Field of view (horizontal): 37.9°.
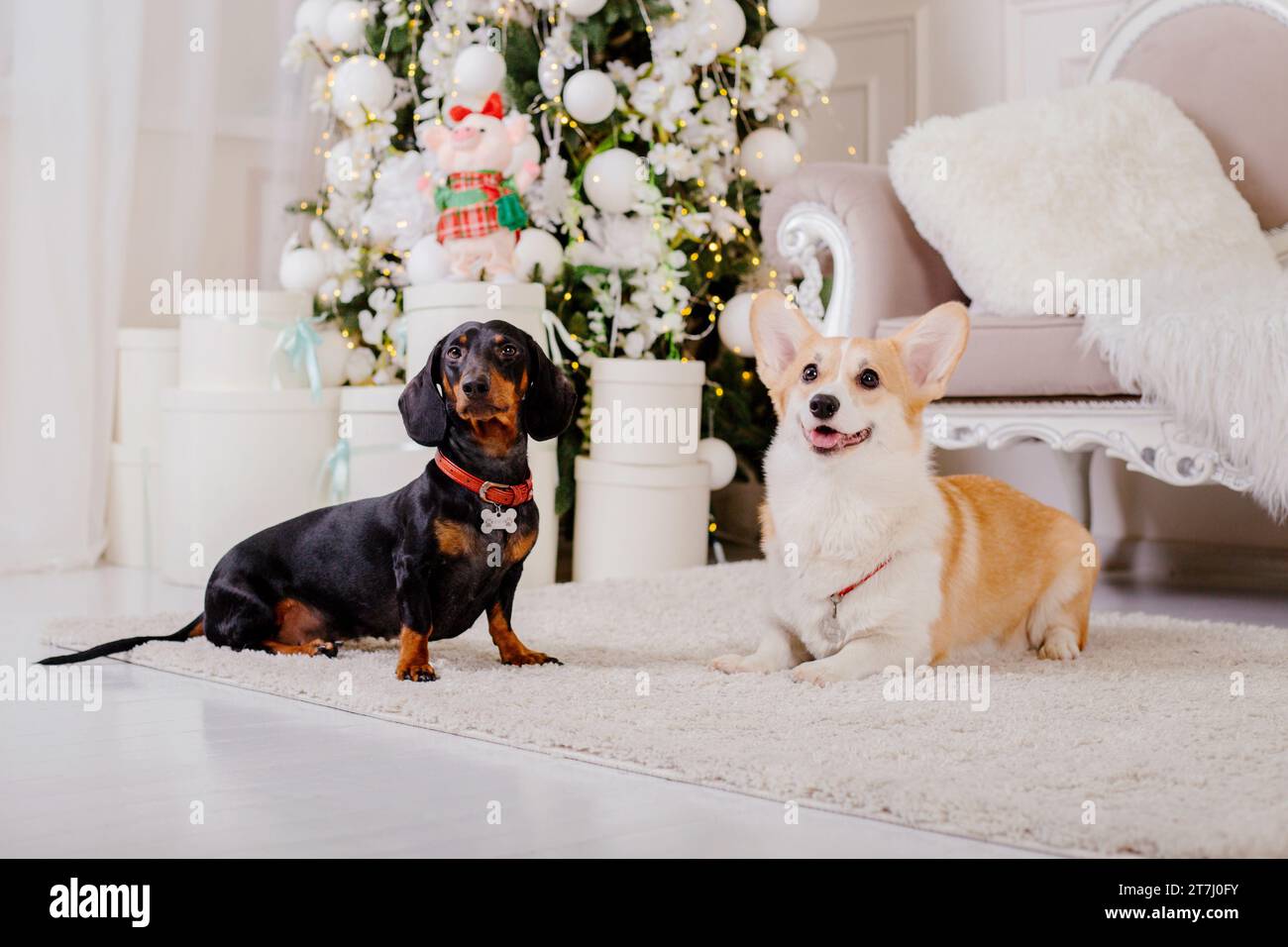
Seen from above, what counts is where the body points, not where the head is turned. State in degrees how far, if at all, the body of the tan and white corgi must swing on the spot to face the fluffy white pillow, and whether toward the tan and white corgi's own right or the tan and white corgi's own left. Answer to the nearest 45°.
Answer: approximately 135° to the tan and white corgi's own right

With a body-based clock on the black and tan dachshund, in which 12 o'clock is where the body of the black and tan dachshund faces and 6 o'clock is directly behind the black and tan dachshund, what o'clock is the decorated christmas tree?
The decorated christmas tree is roughly at 8 o'clock from the black and tan dachshund.

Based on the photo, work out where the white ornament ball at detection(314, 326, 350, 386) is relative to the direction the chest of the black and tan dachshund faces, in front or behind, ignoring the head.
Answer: behind

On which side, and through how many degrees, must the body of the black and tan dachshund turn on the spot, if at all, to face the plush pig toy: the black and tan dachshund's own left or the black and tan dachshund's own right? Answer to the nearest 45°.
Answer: approximately 135° to the black and tan dachshund's own left

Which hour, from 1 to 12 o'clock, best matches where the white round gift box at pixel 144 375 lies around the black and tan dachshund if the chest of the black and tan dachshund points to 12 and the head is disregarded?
The white round gift box is roughly at 7 o'clock from the black and tan dachshund.

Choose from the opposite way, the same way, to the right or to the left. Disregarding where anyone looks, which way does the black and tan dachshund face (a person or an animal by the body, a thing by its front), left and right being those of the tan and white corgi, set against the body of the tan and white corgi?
to the left

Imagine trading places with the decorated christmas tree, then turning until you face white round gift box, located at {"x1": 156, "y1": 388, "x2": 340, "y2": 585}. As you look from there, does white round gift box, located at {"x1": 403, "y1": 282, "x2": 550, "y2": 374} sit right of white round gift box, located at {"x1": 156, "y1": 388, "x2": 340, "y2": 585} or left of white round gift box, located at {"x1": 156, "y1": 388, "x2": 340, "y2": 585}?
left

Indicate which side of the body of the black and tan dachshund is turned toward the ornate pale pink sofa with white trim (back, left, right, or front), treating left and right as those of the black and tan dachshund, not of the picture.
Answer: left

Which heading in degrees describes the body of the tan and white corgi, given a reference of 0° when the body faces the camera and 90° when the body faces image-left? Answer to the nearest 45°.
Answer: approximately 45°
